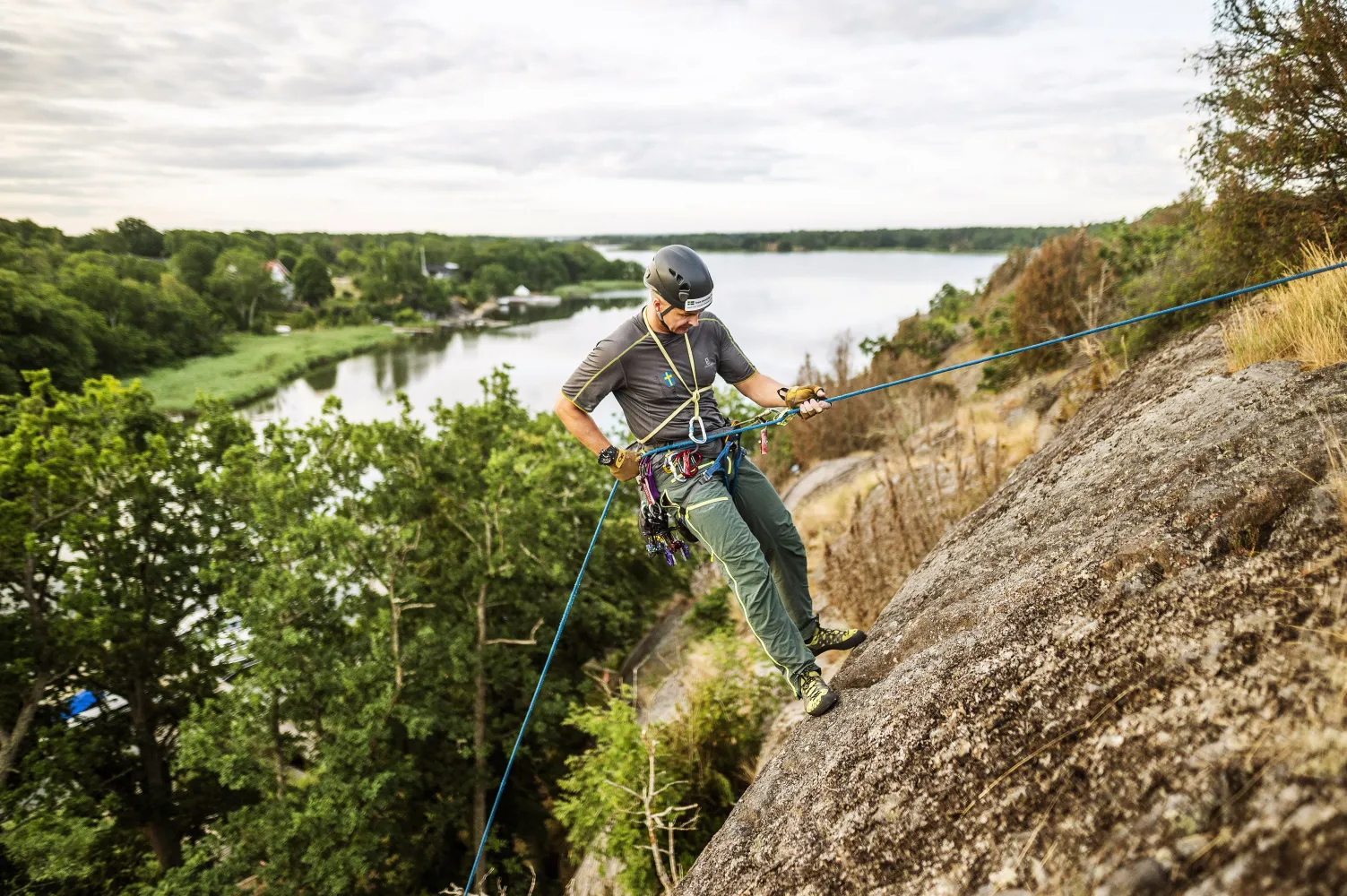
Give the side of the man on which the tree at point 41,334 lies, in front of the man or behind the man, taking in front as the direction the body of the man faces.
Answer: behind

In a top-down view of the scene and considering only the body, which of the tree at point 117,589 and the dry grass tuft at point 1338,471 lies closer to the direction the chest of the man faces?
the dry grass tuft

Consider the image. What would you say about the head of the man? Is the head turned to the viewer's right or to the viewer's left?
to the viewer's right

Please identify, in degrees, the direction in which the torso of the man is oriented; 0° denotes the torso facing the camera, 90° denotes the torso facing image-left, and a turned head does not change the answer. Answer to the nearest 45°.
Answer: approximately 315°

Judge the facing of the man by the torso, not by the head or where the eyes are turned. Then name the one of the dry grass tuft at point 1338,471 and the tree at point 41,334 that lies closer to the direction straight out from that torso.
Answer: the dry grass tuft
